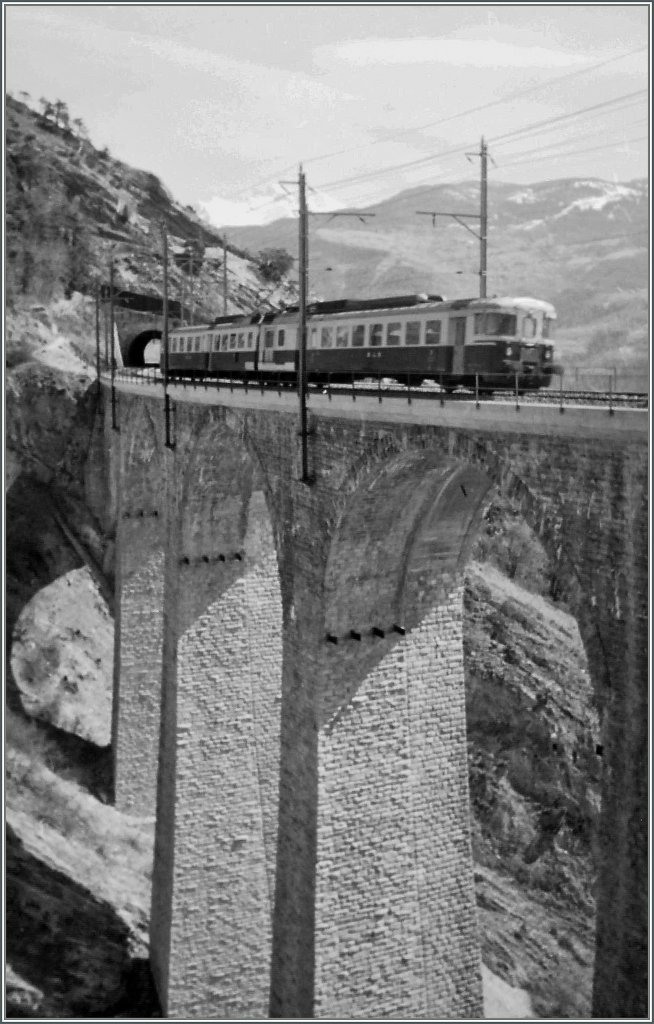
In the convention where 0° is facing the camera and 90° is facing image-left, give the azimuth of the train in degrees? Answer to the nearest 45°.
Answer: approximately 315°
